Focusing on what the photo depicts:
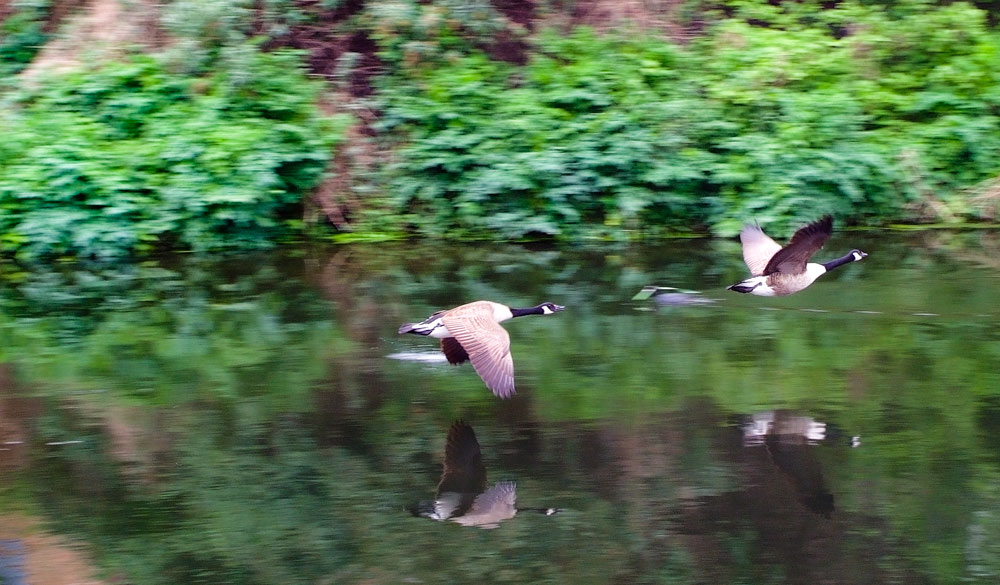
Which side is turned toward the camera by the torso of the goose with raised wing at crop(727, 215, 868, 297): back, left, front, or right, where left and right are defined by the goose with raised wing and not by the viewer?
right

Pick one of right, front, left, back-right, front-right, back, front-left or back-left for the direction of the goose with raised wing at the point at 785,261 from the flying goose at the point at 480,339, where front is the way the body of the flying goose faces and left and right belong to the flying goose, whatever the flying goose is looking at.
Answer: front-left

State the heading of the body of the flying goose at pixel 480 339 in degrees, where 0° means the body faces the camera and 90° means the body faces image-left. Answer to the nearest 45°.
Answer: approximately 270°

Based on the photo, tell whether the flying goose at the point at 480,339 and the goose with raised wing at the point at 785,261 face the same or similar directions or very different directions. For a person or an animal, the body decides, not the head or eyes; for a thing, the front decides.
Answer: same or similar directions

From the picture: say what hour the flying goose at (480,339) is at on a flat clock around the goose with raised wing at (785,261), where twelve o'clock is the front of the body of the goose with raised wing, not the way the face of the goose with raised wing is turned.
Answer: The flying goose is roughly at 4 o'clock from the goose with raised wing.

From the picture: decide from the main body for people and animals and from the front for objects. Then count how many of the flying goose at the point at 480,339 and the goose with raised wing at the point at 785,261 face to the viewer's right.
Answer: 2
